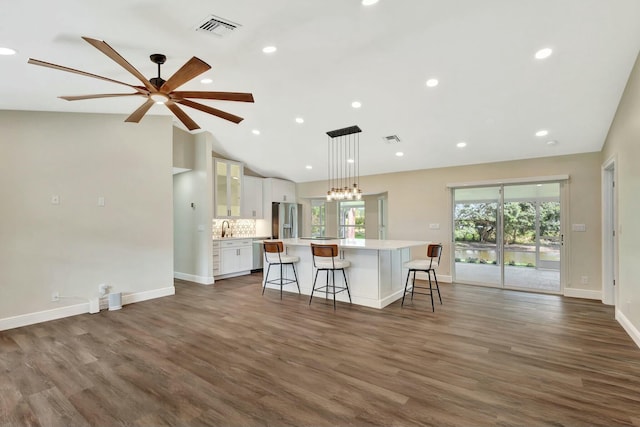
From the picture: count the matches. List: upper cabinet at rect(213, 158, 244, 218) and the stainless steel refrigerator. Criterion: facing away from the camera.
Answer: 0

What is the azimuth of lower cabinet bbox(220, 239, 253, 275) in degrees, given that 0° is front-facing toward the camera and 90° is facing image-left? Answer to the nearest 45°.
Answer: approximately 315°

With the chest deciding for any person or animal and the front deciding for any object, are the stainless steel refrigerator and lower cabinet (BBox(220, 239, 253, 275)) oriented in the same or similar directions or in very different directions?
same or similar directions

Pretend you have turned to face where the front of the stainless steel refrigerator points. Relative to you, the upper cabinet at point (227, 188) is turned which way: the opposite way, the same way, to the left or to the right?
the same way

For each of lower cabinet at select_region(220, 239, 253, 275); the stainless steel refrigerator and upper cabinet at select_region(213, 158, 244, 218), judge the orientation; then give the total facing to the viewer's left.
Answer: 0

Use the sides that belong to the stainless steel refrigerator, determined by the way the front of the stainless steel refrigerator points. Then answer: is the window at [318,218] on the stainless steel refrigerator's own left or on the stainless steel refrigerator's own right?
on the stainless steel refrigerator's own left

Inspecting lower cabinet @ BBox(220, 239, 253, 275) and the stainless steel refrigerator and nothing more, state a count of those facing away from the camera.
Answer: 0

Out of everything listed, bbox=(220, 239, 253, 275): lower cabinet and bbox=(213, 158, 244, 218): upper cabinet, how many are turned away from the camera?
0

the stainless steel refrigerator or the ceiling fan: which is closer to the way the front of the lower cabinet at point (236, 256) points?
the ceiling fan

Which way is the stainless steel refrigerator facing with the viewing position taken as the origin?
facing the viewer and to the right of the viewer

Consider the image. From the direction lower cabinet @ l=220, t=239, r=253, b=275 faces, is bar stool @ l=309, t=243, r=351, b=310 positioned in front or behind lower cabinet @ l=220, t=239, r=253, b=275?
in front

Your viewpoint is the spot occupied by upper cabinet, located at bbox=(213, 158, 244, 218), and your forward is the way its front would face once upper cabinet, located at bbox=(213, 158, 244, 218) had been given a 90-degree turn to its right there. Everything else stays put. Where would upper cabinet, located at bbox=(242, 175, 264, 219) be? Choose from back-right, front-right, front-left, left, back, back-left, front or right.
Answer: back

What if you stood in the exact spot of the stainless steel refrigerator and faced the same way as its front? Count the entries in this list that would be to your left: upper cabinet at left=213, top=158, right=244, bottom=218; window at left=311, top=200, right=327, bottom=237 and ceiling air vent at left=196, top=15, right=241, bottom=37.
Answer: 1

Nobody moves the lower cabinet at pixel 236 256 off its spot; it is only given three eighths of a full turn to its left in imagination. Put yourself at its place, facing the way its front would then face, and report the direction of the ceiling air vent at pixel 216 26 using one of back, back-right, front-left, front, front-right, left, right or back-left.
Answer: back

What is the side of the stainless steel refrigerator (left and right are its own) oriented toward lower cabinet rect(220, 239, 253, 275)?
right

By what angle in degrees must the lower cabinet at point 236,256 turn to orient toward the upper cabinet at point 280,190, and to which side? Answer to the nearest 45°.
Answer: approximately 90° to its left
